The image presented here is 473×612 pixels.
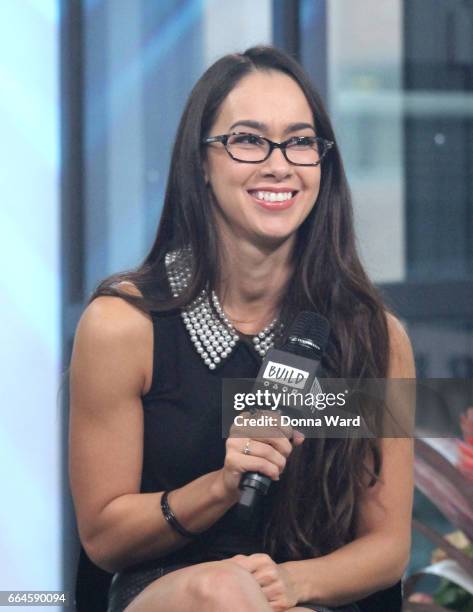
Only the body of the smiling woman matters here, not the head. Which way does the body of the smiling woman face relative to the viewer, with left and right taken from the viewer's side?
facing the viewer

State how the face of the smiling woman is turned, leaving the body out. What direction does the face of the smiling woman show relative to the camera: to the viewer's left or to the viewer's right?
to the viewer's right
